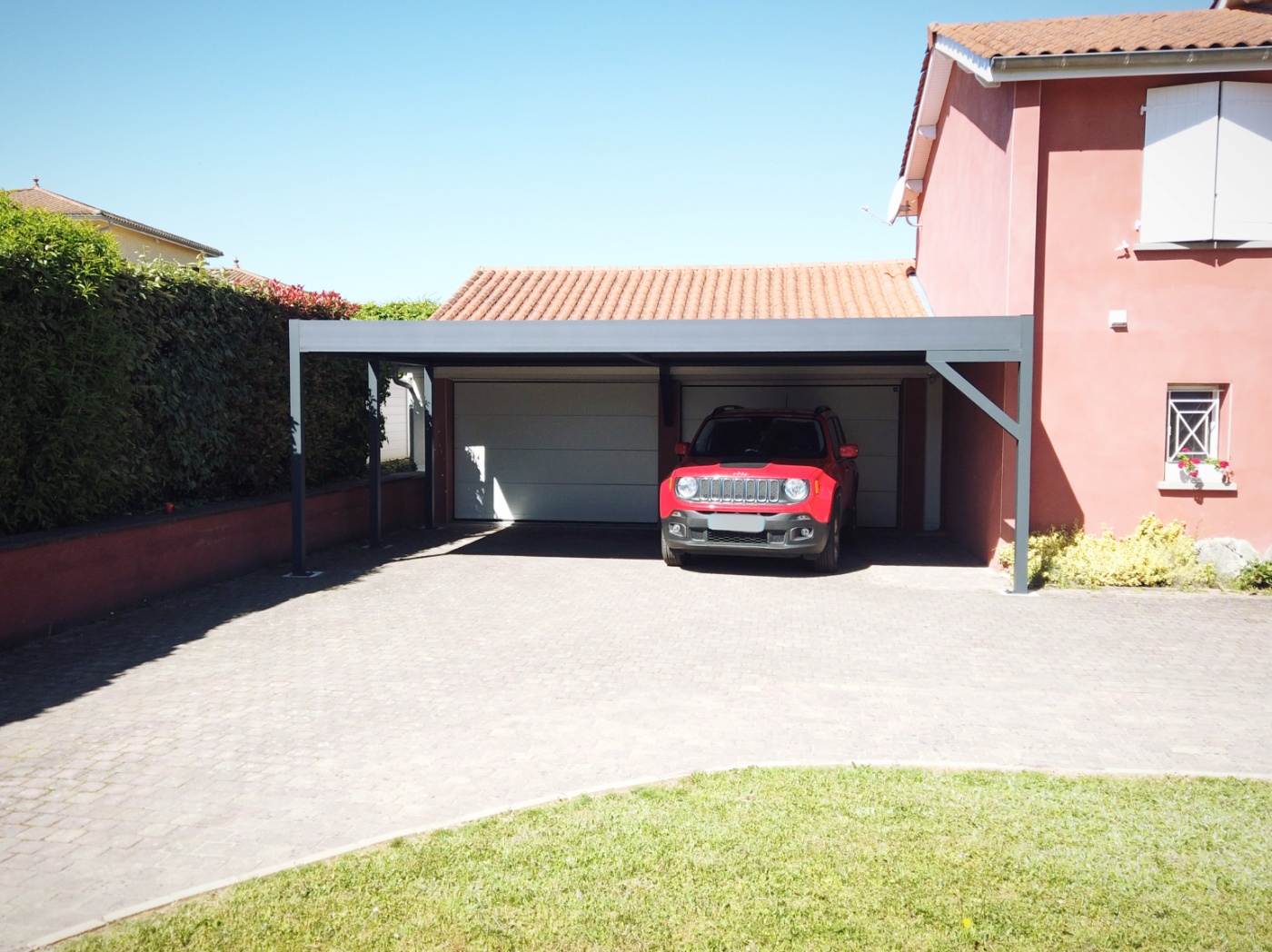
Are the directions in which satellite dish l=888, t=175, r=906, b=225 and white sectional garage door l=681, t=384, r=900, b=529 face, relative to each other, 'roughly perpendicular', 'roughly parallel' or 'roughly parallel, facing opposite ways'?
roughly perpendicular

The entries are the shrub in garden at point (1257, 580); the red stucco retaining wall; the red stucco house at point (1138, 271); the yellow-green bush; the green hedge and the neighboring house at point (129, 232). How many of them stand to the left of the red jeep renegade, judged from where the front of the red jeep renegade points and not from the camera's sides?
3

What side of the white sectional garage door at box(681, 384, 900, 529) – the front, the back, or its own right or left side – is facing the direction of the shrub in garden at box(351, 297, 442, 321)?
right

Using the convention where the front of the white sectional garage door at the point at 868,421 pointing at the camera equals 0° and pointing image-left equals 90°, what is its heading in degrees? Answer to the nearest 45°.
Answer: approximately 0°

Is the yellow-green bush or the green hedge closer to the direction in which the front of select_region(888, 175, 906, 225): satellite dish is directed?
the green hedge

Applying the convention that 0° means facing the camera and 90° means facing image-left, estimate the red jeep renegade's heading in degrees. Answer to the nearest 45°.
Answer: approximately 0°

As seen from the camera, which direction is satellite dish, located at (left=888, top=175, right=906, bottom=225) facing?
to the viewer's left

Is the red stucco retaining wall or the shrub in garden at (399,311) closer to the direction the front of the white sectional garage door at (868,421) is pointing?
the red stucco retaining wall

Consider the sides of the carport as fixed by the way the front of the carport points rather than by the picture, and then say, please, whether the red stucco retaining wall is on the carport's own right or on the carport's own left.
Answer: on the carport's own right

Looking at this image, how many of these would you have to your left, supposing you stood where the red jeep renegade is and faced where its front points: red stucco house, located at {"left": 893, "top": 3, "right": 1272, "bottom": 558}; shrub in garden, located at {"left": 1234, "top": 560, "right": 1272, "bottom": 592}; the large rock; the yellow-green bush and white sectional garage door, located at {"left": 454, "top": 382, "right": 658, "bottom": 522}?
4

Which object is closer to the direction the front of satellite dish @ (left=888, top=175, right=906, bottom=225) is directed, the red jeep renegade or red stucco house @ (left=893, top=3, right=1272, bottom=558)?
the red jeep renegade

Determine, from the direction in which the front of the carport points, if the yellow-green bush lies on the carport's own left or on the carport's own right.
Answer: on the carport's own left

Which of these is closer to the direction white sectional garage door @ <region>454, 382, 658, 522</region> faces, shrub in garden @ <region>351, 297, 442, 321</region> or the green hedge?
the green hedge
